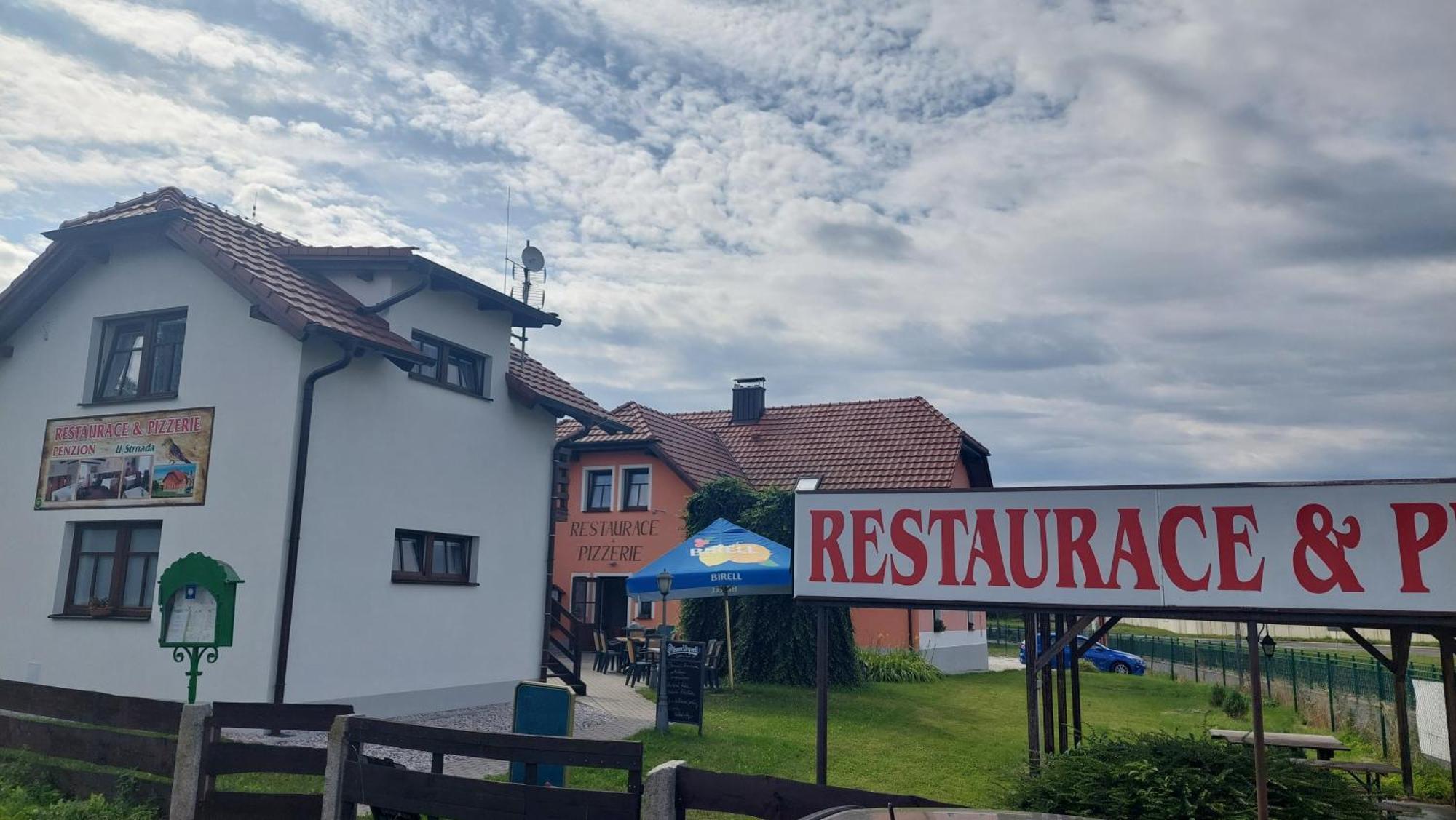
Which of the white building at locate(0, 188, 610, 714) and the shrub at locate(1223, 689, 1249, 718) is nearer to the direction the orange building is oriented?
the white building

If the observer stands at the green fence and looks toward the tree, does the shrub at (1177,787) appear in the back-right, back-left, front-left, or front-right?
front-left

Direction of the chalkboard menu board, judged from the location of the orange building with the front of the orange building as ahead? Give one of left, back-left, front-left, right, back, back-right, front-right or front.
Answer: front

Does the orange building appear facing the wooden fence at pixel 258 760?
yes

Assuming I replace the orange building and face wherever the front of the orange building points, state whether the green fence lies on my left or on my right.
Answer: on my left

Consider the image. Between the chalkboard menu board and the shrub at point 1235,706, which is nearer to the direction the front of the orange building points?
the chalkboard menu board

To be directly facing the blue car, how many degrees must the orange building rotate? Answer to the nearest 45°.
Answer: approximately 135° to its left

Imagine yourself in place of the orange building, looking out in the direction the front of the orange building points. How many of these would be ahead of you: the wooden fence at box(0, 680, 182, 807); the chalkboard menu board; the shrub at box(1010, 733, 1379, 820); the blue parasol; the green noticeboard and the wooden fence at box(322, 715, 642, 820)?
6

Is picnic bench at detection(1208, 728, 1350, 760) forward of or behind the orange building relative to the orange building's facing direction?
forward

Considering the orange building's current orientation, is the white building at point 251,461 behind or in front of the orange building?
in front

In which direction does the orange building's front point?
toward the camera

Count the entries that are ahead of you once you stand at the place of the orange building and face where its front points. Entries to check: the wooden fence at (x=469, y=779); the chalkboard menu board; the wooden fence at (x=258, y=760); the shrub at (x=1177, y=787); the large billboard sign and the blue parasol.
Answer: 6

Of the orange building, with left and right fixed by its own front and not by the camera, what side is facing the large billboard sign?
front

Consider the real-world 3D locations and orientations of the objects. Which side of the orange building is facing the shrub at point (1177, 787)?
front

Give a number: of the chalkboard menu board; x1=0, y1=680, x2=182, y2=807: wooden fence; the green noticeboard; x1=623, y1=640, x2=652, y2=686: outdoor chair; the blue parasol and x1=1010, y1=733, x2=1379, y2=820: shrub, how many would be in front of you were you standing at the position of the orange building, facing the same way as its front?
6

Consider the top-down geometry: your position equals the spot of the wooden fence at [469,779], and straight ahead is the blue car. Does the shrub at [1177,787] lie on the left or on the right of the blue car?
right

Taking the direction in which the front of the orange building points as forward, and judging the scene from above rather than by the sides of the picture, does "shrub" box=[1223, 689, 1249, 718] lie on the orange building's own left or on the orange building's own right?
on the orange building's own left

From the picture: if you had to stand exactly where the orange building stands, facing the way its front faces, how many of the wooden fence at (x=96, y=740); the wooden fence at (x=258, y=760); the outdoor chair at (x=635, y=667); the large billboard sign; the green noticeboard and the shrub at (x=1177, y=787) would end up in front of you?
6
